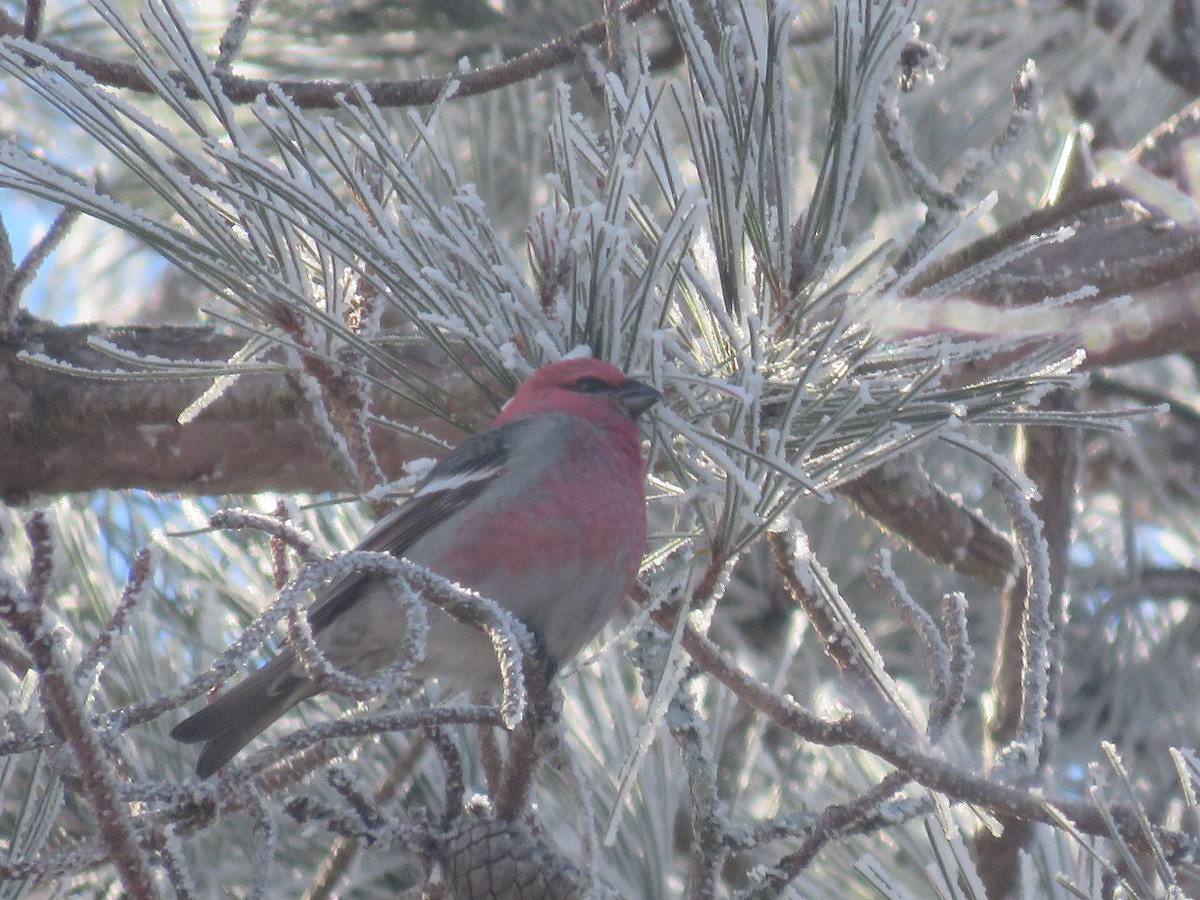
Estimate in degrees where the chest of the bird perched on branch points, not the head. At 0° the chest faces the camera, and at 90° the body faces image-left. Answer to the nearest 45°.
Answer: approximately 270°
